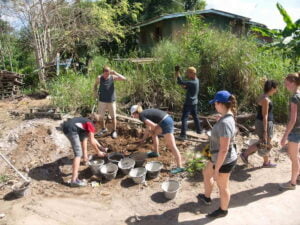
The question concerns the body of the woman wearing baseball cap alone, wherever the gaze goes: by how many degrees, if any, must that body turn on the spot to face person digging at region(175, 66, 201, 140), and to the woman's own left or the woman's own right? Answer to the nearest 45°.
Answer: approximately 90° to the woman's own right

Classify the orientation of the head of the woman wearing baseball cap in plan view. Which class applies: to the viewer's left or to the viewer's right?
to the viewer's left

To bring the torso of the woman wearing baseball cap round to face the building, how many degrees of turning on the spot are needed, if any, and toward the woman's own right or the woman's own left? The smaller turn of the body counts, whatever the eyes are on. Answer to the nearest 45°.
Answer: approximately 90° to the woman's own right

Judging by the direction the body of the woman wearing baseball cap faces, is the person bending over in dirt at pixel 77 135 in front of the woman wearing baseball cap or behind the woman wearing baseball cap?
in front

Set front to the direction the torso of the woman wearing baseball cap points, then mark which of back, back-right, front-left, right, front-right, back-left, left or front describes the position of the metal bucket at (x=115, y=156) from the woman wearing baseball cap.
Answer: front-right

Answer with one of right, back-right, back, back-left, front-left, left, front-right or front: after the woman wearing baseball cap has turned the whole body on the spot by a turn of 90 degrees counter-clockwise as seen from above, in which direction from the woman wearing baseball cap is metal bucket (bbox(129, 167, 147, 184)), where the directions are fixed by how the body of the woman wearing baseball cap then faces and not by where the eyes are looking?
back-right

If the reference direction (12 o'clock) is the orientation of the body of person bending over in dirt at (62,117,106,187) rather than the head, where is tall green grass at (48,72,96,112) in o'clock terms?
The tall green grass is roughly at 9 o'clock from the person bending over in dirt.

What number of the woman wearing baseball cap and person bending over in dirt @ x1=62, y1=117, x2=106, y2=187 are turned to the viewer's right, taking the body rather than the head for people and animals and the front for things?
1

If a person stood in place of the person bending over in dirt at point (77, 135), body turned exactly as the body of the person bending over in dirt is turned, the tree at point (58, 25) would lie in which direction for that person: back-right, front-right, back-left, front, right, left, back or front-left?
left

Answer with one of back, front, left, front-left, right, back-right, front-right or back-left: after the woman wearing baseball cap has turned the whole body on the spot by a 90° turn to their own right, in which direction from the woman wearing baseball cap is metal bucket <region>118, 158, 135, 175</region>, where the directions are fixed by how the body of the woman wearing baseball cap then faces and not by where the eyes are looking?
front-left

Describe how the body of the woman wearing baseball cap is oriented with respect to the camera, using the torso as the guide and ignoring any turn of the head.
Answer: to the viewer's left

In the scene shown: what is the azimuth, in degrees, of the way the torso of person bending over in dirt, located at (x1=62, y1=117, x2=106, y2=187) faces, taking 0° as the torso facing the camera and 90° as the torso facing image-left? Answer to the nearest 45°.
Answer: approximately 270°

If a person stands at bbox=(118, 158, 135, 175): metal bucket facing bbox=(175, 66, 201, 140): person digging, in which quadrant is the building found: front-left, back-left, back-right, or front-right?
front-left

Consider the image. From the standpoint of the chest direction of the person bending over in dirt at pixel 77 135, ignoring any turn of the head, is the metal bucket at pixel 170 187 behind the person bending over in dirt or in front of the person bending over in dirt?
in front
